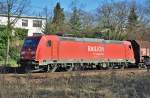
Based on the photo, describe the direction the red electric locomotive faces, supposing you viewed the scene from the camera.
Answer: facing the viewer and to the left of the viewer
